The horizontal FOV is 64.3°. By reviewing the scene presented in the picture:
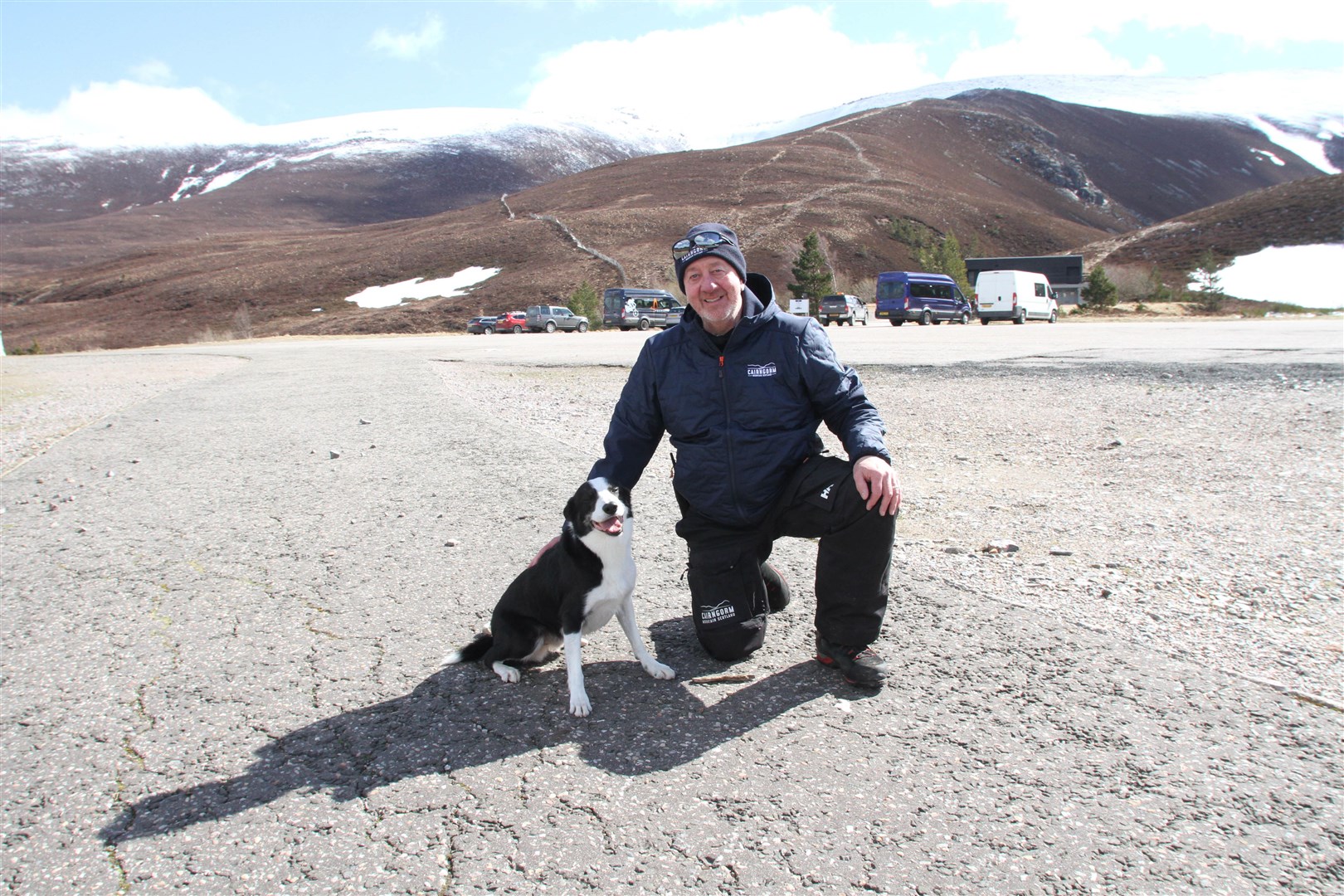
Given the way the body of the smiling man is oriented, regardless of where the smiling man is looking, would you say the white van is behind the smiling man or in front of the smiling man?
behind

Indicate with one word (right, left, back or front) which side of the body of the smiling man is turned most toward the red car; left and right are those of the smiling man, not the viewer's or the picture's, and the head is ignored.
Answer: back

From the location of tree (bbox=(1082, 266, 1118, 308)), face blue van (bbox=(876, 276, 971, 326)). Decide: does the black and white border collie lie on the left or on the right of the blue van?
left
